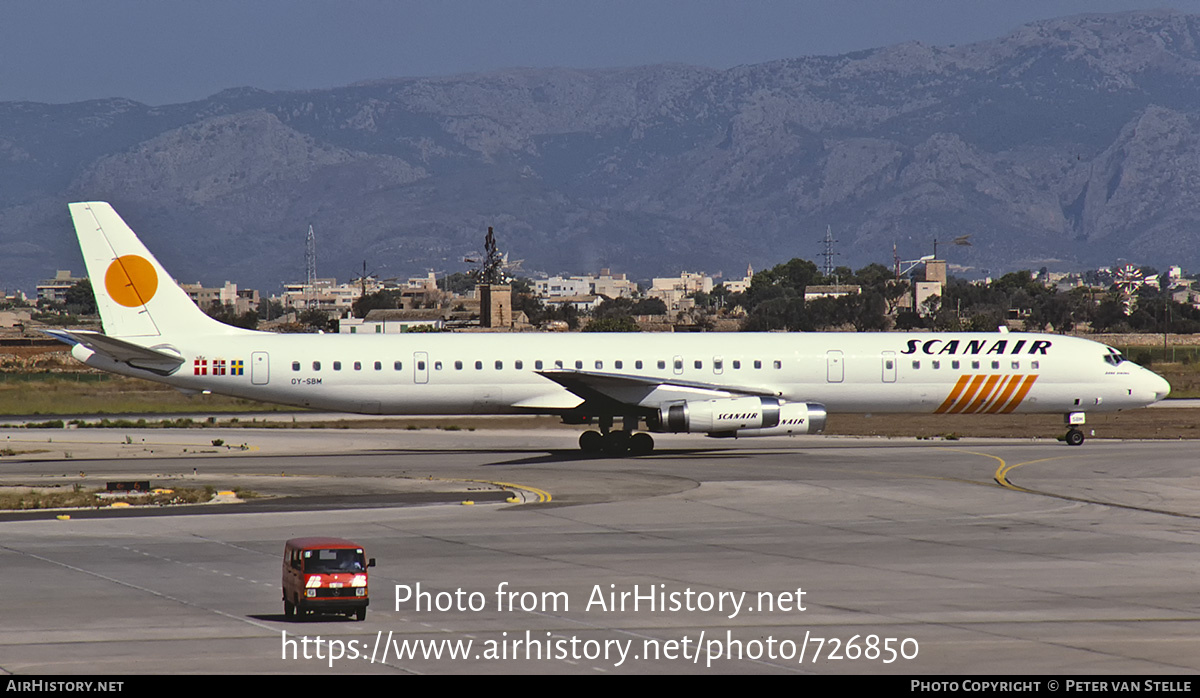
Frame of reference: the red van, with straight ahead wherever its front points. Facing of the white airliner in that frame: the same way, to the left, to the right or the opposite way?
to the left

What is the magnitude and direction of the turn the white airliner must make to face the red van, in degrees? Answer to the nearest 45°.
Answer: approximately 90° to its right

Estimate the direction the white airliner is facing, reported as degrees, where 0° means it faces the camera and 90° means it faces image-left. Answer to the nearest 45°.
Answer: approximately 270°

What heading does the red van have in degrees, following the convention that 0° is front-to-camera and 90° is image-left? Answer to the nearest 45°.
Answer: approximately 0°

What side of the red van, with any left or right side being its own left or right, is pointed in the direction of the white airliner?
back

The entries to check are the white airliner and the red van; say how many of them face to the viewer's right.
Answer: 1
